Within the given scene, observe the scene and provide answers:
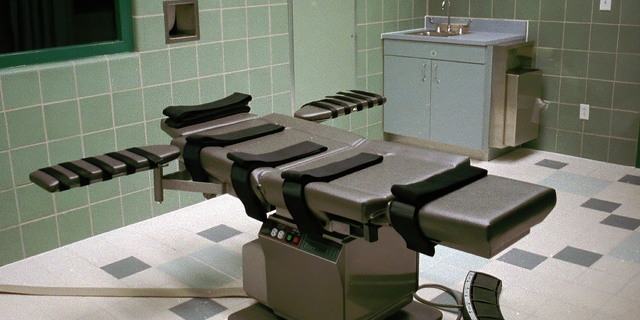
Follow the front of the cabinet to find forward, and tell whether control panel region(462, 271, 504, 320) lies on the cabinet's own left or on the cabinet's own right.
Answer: on the cabinet's own left

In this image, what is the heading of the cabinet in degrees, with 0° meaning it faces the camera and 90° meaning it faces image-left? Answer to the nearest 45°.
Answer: approximately 45°

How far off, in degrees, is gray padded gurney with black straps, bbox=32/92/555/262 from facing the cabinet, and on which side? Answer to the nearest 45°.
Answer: approximately 135° to its left

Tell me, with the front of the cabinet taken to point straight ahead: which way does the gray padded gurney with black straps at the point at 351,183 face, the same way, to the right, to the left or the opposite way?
to the left

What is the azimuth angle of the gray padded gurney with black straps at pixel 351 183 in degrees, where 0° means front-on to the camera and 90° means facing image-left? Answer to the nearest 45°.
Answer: approximately 315°

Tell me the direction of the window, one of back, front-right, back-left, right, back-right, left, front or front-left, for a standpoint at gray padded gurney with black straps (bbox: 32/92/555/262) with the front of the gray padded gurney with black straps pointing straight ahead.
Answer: back
